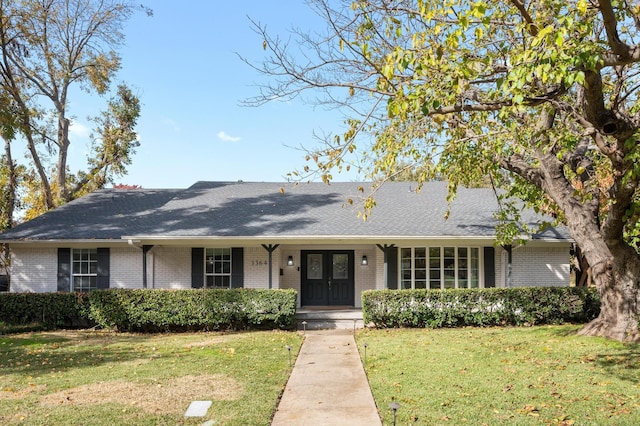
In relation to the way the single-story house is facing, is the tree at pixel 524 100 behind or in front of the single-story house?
in front

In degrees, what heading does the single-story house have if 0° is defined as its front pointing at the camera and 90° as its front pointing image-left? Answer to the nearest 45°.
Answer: approximately 0°

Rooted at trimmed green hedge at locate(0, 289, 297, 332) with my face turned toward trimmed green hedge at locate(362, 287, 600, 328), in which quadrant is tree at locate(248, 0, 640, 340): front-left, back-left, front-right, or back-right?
front-right

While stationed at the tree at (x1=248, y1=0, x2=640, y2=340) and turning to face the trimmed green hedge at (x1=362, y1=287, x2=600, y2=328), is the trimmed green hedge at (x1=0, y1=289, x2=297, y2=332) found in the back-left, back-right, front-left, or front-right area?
front-left

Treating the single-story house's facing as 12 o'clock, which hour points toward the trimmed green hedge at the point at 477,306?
The trimmed green hedge is roughly at 10 o'clock from the single-story house.

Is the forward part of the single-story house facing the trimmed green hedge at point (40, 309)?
no
